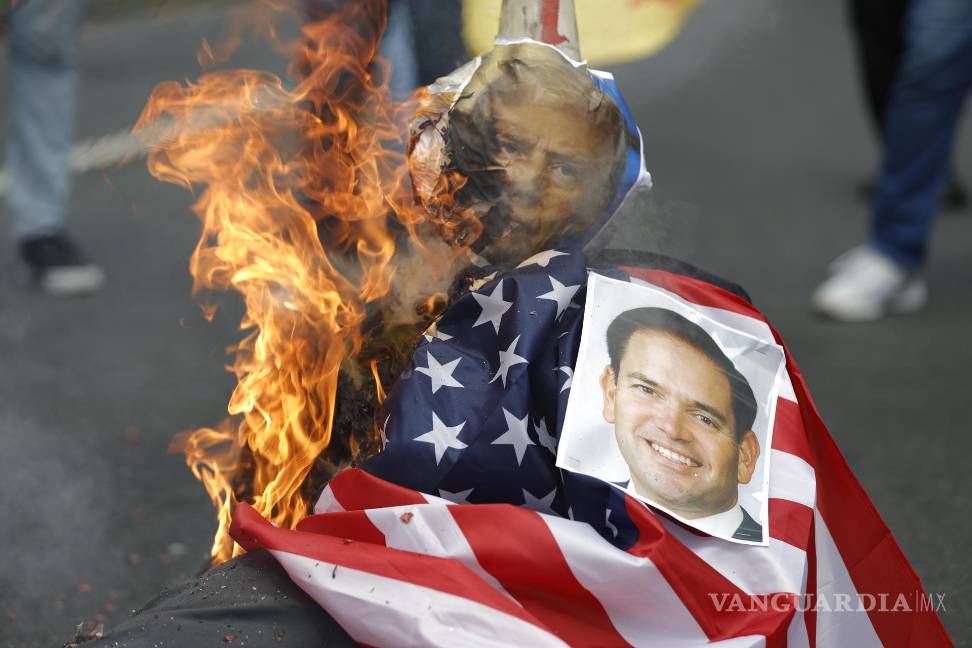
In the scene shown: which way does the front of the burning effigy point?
toward the camera
